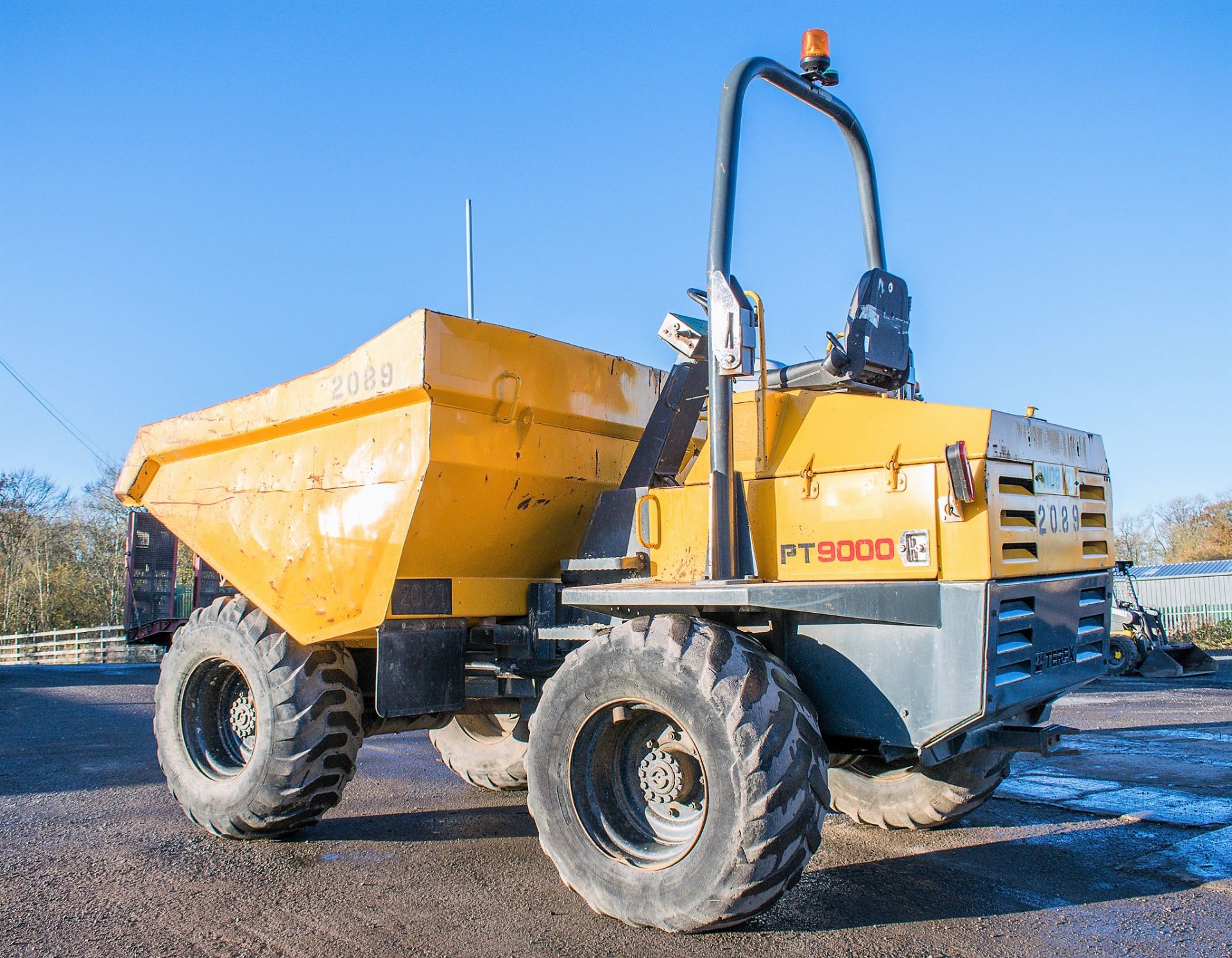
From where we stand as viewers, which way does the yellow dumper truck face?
facing away from the viewer and to the left of the viewer

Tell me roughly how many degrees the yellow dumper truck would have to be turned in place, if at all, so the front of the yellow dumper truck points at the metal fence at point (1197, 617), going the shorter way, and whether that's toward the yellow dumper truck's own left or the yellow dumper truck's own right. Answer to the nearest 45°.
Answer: approximately 90° to the yellow dumper truck's own right
